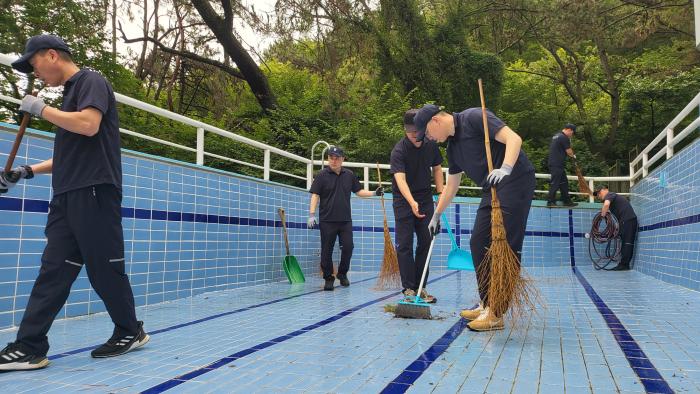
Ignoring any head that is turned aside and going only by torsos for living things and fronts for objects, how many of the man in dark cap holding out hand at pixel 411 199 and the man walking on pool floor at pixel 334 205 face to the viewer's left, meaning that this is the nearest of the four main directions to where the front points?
0

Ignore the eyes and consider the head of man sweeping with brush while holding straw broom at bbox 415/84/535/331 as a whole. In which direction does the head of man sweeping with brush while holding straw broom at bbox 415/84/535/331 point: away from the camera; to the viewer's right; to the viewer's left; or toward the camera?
to the viewer's left

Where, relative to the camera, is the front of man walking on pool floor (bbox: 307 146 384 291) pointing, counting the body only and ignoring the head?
toward the camera

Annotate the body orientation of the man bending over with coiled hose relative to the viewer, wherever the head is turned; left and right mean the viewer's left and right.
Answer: facing to the left of the viewer

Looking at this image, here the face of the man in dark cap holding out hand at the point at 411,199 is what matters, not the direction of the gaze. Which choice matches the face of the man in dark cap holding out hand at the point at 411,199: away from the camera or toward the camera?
toward the camera

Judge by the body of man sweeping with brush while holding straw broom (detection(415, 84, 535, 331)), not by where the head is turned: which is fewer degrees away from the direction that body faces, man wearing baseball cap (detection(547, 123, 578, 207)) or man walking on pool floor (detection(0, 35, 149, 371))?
the man walking on pool floor

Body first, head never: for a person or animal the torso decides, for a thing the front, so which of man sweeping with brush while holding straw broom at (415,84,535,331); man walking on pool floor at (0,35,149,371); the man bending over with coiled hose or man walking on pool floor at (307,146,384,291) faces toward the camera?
man walking on pool floor at (307,146,384,291)

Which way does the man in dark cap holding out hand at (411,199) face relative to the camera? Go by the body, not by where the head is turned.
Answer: toward the camera

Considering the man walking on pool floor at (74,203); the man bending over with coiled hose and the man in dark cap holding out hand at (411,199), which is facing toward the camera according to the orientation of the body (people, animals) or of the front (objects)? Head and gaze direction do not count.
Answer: the man in dark cap holding out hand

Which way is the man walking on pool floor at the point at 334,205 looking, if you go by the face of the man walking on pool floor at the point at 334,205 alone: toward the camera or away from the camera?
toward the camera

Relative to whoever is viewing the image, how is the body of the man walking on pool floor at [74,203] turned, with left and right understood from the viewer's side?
facing to the left of the viewer

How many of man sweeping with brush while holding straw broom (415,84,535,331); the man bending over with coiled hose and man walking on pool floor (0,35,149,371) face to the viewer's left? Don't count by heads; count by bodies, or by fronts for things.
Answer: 3

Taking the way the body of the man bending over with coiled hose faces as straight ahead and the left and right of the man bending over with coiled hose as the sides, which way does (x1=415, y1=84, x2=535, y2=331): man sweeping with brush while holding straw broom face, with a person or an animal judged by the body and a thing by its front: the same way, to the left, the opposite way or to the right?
the same way

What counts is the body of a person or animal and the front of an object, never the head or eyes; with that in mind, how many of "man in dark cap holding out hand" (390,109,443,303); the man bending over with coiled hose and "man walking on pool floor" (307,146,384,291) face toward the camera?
2

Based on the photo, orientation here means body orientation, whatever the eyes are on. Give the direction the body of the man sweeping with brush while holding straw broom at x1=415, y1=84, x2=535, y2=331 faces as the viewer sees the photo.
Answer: to the viewer's left

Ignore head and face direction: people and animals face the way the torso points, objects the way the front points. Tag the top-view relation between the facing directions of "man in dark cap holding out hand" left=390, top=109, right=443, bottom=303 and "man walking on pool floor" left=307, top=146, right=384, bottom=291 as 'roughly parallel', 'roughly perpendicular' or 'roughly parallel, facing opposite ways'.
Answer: roughly parallel

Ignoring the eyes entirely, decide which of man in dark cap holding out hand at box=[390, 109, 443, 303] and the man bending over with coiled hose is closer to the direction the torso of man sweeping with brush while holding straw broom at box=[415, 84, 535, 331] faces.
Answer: the man in dark cap holding out hand
